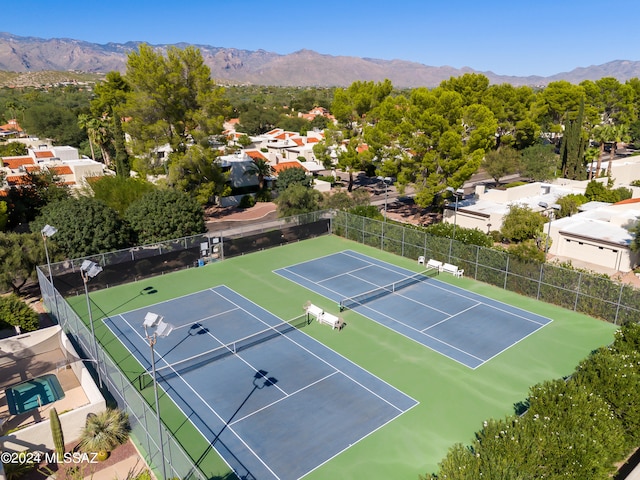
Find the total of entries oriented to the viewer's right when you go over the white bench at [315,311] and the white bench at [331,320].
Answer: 0

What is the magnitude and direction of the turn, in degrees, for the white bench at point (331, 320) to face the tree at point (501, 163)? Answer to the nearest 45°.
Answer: approximately 180°

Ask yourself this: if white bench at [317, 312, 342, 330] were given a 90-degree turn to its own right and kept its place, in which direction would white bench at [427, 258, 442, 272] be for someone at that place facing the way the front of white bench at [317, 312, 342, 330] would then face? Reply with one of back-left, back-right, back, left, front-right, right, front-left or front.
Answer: right

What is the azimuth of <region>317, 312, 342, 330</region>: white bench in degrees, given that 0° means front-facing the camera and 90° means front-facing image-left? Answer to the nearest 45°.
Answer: approximately 45°

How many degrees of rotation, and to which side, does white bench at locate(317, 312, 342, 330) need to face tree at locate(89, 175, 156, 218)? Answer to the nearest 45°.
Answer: approximately 90° to its right

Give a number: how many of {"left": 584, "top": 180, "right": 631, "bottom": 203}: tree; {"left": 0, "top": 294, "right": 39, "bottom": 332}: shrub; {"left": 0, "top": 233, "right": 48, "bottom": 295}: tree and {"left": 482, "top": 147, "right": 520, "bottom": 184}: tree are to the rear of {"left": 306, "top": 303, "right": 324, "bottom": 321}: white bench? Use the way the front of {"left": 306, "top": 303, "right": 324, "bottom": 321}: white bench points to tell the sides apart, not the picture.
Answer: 2

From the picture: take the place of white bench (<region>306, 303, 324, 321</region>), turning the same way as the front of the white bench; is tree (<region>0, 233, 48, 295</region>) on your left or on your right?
on your right

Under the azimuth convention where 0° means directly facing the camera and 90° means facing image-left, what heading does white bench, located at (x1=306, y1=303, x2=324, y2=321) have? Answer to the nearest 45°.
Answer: approximately 45°

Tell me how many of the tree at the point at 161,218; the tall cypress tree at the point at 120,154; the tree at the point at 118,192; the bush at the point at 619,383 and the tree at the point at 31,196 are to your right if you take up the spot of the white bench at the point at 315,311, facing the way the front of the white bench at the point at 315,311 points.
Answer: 4

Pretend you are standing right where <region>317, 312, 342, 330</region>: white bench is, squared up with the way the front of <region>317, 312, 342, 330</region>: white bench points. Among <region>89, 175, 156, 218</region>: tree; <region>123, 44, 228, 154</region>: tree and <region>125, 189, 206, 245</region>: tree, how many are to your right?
3

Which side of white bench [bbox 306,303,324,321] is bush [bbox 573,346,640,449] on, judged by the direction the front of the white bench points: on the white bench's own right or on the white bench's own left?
on the white bench's own left

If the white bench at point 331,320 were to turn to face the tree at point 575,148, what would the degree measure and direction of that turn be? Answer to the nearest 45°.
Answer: approximately 180°

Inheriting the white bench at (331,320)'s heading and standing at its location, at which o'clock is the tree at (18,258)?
The tree is roughly at 2 o'clock from the white bench.

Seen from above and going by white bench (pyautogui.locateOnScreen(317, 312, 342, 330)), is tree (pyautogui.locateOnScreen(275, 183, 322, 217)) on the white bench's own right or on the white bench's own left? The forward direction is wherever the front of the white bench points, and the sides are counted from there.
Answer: on the white bench's own right

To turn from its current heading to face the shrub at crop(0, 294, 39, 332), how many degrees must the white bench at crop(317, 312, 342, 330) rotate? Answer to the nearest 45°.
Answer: approximately 45° to its right

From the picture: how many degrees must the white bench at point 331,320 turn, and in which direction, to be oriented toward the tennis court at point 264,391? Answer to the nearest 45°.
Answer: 0° — it already faces it

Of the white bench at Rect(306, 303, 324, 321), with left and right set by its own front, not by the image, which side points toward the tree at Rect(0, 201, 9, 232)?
right

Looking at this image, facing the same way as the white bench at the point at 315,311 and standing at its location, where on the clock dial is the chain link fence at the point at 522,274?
The chain link fence is roughly at 7 o'clock from the white bench.
